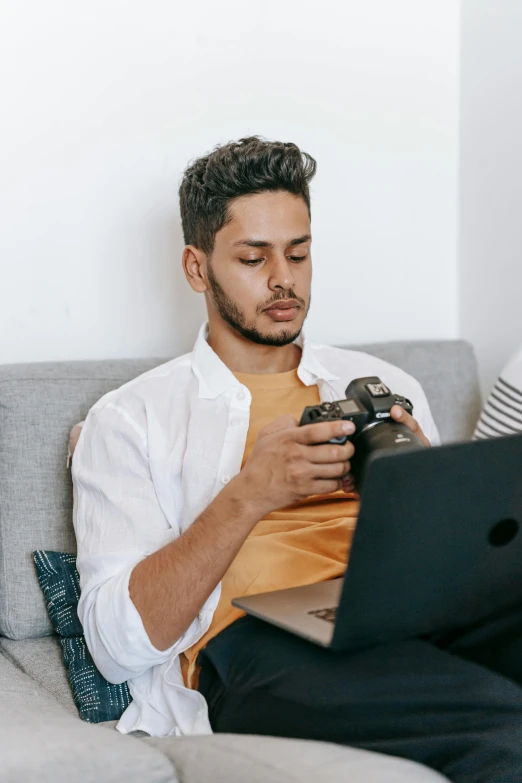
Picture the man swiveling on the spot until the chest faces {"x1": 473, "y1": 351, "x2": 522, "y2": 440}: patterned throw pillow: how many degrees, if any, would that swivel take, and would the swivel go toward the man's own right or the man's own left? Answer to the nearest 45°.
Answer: approximately 90° to the man's own left

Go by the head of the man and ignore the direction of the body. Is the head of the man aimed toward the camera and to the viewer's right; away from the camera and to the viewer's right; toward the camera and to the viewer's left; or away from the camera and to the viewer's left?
toward the camera and to the viewer's right

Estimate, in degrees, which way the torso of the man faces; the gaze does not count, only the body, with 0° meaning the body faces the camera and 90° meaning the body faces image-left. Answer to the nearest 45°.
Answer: approximately 315°
